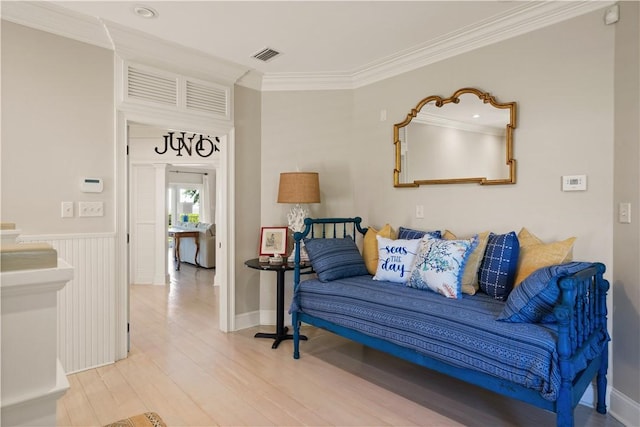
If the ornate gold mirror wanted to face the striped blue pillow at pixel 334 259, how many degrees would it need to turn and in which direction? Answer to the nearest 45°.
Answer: approximately 45° to its right

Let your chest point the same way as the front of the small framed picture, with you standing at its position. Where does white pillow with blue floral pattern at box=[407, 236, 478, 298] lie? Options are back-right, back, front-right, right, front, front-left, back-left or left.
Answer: front-left

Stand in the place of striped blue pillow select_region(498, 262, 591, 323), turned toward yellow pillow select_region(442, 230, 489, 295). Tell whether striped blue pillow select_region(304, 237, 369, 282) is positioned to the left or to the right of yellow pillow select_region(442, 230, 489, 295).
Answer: left

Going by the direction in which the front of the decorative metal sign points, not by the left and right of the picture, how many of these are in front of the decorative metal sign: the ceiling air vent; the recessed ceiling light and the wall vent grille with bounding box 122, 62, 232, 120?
3

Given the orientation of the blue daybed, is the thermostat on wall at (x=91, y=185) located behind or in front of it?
in front

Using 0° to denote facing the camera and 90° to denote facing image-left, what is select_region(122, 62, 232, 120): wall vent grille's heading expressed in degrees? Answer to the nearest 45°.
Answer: approximately 315°

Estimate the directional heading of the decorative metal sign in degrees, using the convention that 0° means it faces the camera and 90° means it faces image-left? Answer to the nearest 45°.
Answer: approximately 0°

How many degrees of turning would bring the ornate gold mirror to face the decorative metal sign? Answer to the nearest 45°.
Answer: approximately 45° to its right

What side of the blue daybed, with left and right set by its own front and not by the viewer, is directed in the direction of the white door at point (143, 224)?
right

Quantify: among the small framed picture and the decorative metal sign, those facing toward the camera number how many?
2
